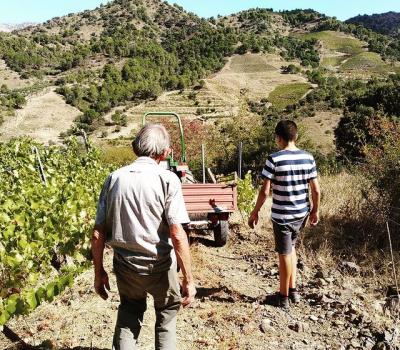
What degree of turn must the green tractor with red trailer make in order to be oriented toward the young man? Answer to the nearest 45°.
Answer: approximately 180°

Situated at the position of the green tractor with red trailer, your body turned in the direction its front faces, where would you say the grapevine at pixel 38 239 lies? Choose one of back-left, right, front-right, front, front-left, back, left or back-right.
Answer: back-left

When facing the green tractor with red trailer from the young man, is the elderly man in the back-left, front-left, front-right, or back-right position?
back-left

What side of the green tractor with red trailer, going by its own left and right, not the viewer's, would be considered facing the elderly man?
back

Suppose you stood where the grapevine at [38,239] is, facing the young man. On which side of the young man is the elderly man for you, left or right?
right

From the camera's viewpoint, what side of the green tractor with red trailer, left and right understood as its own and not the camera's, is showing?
back
